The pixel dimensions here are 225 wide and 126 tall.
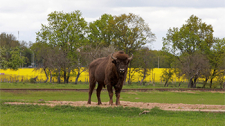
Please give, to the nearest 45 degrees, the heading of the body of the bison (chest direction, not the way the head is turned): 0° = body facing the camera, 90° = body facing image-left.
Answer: approximately 315°
